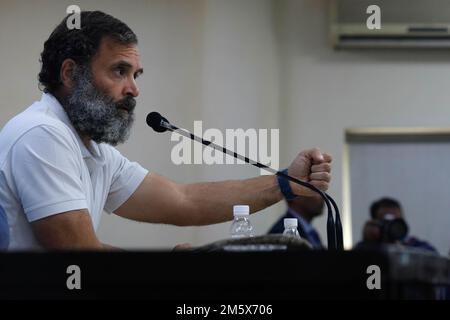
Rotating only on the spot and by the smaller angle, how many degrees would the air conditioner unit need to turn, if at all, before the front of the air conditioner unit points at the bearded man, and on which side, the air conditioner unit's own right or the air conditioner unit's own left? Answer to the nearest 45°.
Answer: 0° — it already faces them

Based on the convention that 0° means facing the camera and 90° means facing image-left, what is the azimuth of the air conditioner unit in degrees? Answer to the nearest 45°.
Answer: approximately 0°
